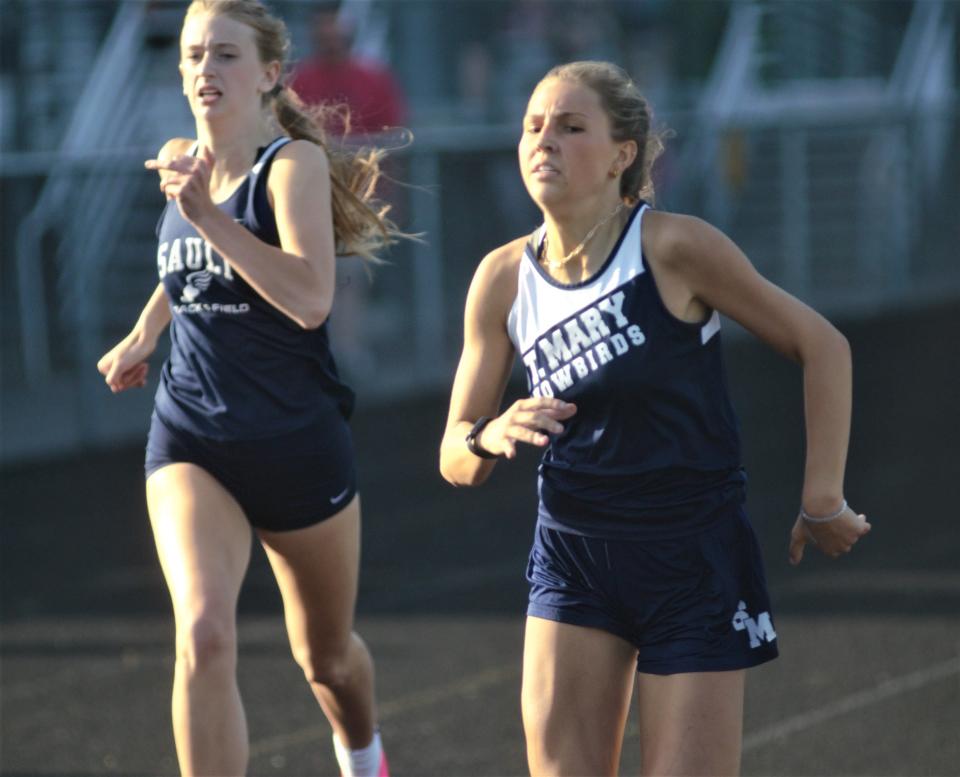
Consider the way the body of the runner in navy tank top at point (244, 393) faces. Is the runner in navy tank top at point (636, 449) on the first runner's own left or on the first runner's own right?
on the first runner's own left

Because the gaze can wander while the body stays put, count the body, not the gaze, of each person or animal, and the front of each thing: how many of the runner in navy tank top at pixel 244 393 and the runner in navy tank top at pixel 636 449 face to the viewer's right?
0

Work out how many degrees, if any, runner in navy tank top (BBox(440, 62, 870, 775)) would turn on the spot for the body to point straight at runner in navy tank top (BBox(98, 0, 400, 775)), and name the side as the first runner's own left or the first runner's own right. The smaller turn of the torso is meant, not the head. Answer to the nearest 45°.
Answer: approximately 90° to the first runner's own right

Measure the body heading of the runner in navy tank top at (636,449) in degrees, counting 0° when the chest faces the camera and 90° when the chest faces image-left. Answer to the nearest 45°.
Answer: approximately 45°

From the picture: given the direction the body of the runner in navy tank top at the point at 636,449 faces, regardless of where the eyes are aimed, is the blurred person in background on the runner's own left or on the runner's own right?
on the runner's own right

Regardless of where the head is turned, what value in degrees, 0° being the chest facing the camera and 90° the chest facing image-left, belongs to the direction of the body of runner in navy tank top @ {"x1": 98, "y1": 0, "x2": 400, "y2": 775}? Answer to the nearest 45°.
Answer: approximately 45°

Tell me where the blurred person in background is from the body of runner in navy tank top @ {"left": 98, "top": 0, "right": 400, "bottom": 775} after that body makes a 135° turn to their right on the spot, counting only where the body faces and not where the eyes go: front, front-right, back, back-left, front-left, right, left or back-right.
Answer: front

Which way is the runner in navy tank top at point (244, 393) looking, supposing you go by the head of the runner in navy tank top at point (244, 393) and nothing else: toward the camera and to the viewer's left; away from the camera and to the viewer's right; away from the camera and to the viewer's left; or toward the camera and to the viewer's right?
toward the camera and to the viewer's left
